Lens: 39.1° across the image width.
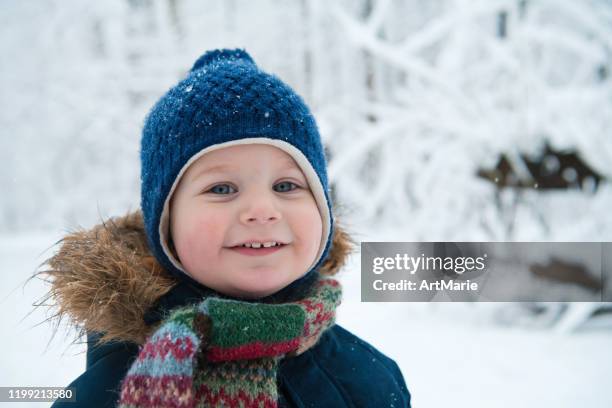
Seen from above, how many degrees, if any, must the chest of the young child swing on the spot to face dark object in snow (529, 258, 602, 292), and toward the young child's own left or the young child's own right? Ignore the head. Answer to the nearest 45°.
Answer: approximately 135° to the young child's own left

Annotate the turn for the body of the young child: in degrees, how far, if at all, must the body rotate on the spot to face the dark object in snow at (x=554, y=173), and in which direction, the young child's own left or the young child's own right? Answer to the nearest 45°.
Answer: approximately 135° to the young child's own left

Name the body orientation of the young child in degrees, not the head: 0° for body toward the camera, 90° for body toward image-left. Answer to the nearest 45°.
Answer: approximately 0°
